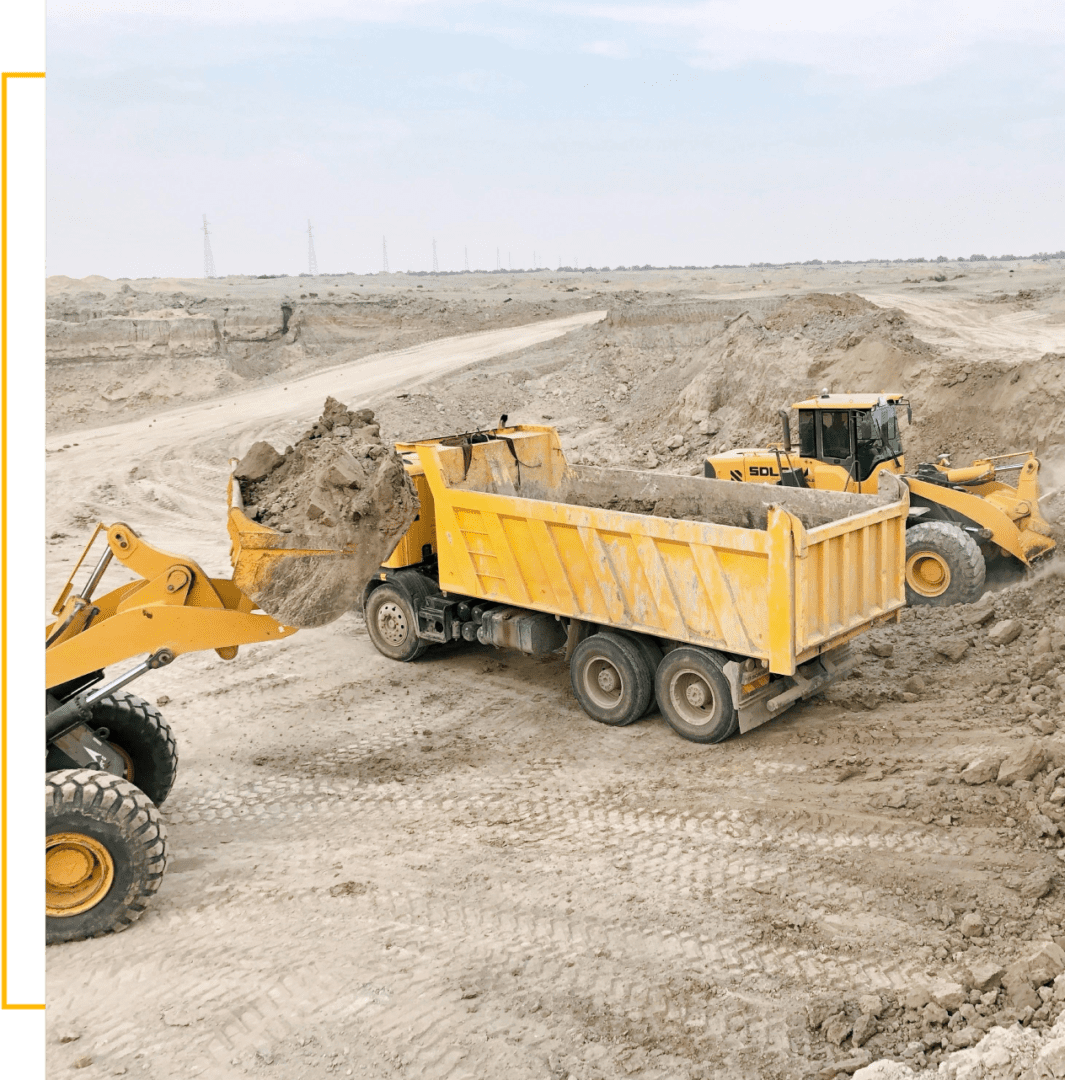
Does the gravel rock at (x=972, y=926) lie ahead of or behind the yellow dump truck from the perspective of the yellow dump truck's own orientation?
behind

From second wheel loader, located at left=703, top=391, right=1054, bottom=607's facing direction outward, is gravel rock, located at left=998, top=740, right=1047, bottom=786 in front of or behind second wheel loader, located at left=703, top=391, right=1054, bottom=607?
in front

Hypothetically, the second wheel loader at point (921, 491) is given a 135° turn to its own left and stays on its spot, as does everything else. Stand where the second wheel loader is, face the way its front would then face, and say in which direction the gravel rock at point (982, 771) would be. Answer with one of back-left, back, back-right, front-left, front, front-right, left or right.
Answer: back

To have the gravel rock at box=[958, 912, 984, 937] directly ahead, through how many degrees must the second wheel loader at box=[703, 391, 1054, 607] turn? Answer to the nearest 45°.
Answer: approximately 45° to its right

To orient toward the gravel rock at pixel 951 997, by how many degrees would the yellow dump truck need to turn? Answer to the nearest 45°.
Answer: approximately 135° to its left

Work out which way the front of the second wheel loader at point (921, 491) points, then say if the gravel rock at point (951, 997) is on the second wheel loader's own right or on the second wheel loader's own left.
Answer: on the second wheel loader's own right

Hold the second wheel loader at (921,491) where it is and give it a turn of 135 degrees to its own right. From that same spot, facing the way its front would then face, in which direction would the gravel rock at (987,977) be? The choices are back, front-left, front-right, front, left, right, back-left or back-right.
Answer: left

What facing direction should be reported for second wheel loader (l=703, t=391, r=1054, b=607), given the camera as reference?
facing the viewer and to the right of the viewer

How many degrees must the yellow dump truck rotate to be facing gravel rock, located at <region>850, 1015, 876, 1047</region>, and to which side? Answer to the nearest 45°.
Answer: approximately 135° to its left

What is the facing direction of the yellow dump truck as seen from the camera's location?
facing away from the viewer and to the left of the viewer

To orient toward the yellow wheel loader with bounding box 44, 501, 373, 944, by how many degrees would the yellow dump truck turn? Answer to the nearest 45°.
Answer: approximately 90° to its left

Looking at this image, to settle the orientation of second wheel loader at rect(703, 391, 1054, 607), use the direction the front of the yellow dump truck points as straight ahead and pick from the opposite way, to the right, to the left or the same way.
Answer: the opposite way
